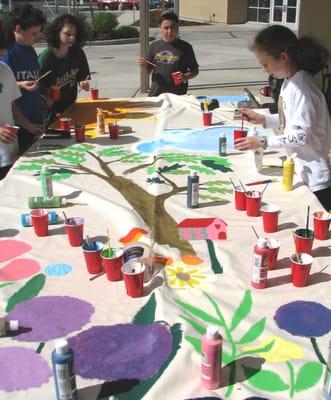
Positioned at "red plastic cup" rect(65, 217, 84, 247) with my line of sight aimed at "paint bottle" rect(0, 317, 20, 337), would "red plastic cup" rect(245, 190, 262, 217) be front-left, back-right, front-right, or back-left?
back-left

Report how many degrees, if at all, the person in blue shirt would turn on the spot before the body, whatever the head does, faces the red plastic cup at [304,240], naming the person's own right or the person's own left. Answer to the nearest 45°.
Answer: approximately 45° to the person's own right

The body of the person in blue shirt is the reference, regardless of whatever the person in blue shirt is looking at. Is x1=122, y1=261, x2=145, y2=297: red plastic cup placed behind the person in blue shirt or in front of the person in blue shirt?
in front

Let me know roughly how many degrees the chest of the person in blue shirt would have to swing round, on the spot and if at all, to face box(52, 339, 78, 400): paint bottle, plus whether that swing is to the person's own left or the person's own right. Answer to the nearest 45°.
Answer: approximately 45° to the person's own right

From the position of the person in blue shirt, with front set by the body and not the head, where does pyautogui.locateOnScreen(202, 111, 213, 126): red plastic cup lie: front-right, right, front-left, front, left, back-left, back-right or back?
front-left

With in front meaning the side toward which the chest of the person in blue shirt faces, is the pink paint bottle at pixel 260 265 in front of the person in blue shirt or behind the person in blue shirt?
in front

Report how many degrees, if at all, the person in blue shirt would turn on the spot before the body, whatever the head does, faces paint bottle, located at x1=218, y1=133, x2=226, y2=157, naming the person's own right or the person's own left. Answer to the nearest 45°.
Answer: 0° — they already face it

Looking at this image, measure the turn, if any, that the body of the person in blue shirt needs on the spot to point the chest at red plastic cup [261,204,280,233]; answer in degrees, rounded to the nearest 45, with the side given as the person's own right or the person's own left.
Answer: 0° — they already face it

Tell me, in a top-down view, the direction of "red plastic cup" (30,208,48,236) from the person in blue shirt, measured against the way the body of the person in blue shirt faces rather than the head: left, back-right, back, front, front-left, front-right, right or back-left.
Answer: front-right

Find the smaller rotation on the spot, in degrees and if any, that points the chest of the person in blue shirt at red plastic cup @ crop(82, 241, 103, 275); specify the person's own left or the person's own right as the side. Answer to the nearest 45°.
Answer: approximately 45° to the person's own right

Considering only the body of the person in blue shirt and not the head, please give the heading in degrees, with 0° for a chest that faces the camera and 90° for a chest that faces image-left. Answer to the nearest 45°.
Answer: approximately 315°
